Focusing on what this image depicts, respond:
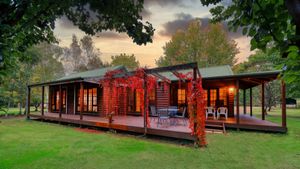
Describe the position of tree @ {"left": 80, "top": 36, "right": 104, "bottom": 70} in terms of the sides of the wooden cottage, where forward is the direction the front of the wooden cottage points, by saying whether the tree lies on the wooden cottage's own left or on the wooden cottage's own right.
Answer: on the wooden cottage's own right

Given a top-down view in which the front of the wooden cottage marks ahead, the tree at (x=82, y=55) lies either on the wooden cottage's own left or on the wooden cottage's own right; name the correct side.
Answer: on the wooden cottage's own right

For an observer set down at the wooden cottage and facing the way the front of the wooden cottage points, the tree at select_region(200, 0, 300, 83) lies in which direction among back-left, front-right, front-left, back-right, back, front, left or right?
front-left

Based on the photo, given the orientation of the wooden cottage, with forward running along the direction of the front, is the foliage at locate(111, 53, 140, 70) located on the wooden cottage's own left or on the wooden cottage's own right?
on the wooden cottage's own right

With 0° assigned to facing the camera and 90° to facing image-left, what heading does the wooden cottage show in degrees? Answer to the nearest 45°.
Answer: approximately 45°

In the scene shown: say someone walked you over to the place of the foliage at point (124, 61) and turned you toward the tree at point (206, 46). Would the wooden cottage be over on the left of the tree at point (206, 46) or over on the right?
right
